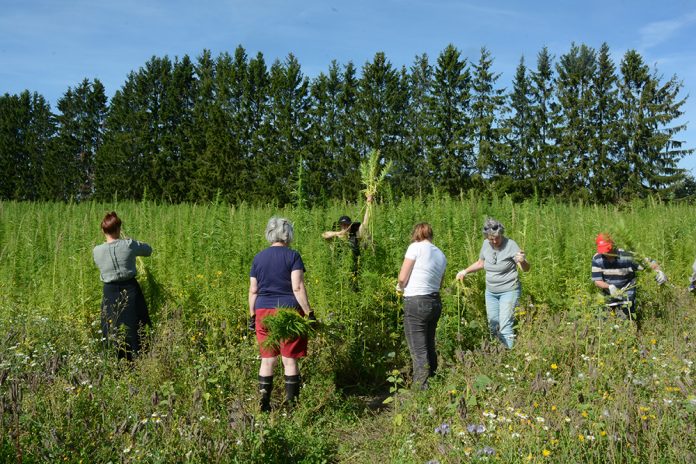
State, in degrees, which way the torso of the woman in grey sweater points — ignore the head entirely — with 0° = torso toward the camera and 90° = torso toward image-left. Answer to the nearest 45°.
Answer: approximately 180°

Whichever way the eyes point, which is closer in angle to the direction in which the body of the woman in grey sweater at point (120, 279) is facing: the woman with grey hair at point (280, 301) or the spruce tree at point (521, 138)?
the spruce tree

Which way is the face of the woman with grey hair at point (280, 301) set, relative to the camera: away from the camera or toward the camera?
away from the camera

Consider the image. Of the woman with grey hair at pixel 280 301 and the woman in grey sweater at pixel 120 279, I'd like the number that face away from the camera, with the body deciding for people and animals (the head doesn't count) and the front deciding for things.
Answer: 2

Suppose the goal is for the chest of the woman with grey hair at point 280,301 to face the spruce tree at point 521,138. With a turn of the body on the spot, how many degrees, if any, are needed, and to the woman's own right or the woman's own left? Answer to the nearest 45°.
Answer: approximately 45° to the woman's own right

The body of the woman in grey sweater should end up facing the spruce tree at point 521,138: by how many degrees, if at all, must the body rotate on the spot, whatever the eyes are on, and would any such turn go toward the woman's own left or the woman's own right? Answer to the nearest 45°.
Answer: approximately 45° to the woman's own right

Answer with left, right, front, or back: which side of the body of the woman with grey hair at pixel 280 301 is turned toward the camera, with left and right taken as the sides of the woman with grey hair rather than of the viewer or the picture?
back

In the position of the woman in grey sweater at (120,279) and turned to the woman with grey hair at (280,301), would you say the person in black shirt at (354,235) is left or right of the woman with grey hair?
left

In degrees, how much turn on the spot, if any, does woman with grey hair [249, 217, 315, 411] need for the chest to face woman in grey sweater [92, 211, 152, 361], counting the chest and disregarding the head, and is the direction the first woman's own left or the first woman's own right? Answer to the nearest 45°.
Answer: approximately 45° to the first woman's own left

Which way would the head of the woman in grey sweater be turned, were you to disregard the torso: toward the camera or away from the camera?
away from the camera

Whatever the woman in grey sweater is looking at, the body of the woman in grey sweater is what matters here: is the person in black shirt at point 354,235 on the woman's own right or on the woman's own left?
on the woman's own right
